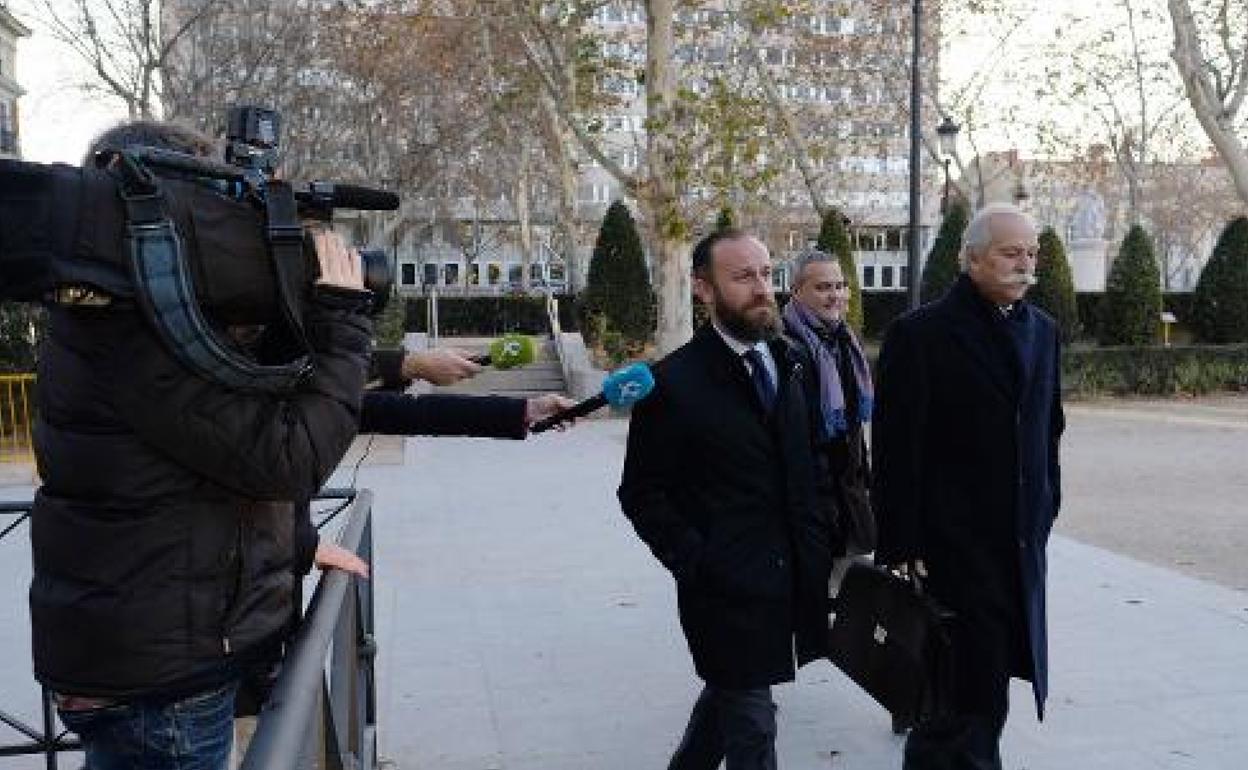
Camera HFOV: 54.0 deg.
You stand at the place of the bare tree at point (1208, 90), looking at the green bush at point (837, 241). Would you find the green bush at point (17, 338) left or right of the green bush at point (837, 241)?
left

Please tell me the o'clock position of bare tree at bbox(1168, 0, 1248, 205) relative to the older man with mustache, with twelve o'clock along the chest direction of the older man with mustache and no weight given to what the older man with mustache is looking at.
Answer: The bare tree is roughly at 8 o'clock from the older man with mustache.

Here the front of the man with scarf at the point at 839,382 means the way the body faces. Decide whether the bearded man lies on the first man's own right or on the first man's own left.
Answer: on the first man's own right

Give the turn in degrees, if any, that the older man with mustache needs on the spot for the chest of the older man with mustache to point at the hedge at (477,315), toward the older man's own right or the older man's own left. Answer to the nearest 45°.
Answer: approximately 180°

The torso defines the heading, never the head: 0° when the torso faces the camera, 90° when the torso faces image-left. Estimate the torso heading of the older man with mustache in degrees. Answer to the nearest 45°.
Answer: approximately 315°

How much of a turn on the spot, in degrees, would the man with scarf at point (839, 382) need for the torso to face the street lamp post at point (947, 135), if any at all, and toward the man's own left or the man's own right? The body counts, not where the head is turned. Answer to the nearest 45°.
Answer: approximately 135° to the man's own left

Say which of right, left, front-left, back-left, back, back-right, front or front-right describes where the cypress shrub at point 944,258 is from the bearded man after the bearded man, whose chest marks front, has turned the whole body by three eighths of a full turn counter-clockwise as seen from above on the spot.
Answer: front

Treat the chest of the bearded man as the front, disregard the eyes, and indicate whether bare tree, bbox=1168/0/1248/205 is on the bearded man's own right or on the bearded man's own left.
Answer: on the bearded man's own left

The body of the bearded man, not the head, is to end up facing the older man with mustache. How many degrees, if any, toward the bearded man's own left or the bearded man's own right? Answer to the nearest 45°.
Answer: approximately 45° to the bearded man's own left
